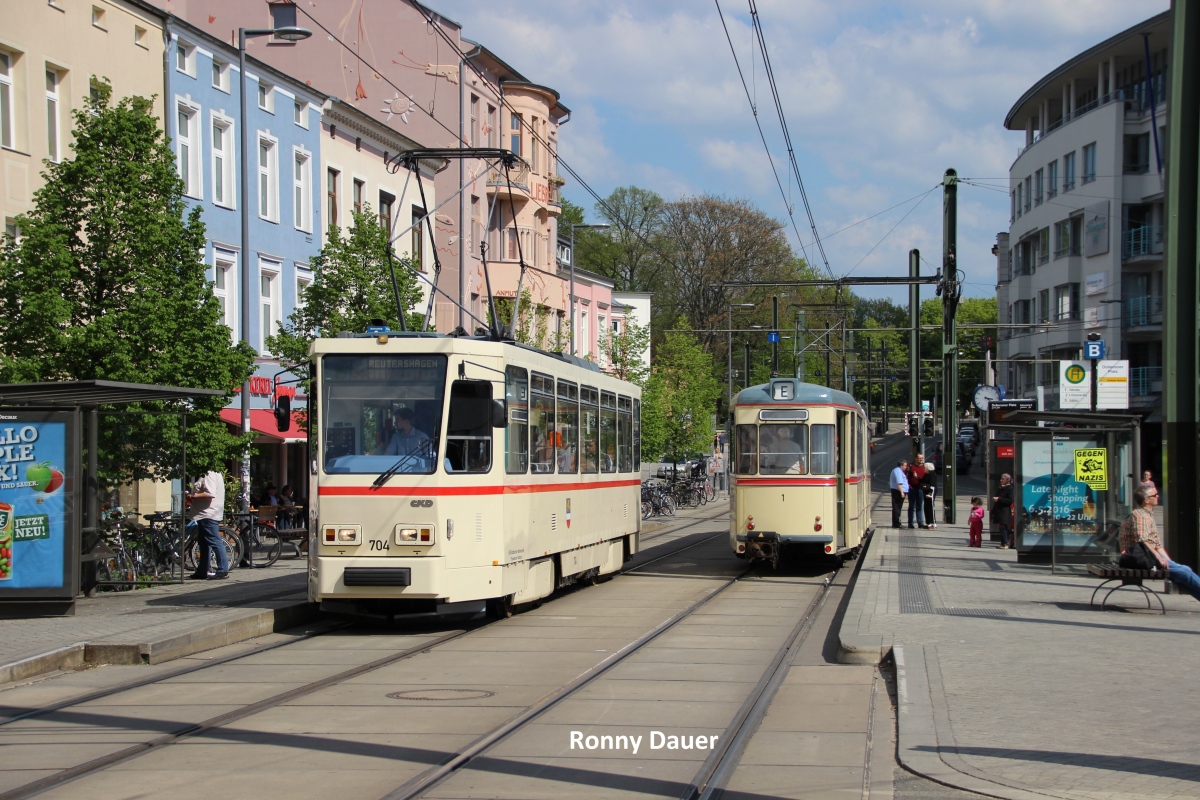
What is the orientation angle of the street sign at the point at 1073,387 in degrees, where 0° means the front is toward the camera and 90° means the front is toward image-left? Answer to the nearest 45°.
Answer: approximately 0°

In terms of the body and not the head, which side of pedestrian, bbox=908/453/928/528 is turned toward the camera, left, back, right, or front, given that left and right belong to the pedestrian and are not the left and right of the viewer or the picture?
front

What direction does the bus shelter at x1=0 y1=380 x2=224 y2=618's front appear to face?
to the viewer's right

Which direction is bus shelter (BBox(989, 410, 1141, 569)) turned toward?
to the viewer's left

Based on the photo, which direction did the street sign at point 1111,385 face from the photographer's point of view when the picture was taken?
facing the viewer

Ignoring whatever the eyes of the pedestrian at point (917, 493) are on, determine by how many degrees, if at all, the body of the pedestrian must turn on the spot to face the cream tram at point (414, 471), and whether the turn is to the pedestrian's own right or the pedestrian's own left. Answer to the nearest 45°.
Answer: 0° — they already face it

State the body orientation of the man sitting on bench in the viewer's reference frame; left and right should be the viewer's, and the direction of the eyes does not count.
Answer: facing to the right of the viewer

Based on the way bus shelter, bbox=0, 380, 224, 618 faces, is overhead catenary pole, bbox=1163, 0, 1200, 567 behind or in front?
in front
